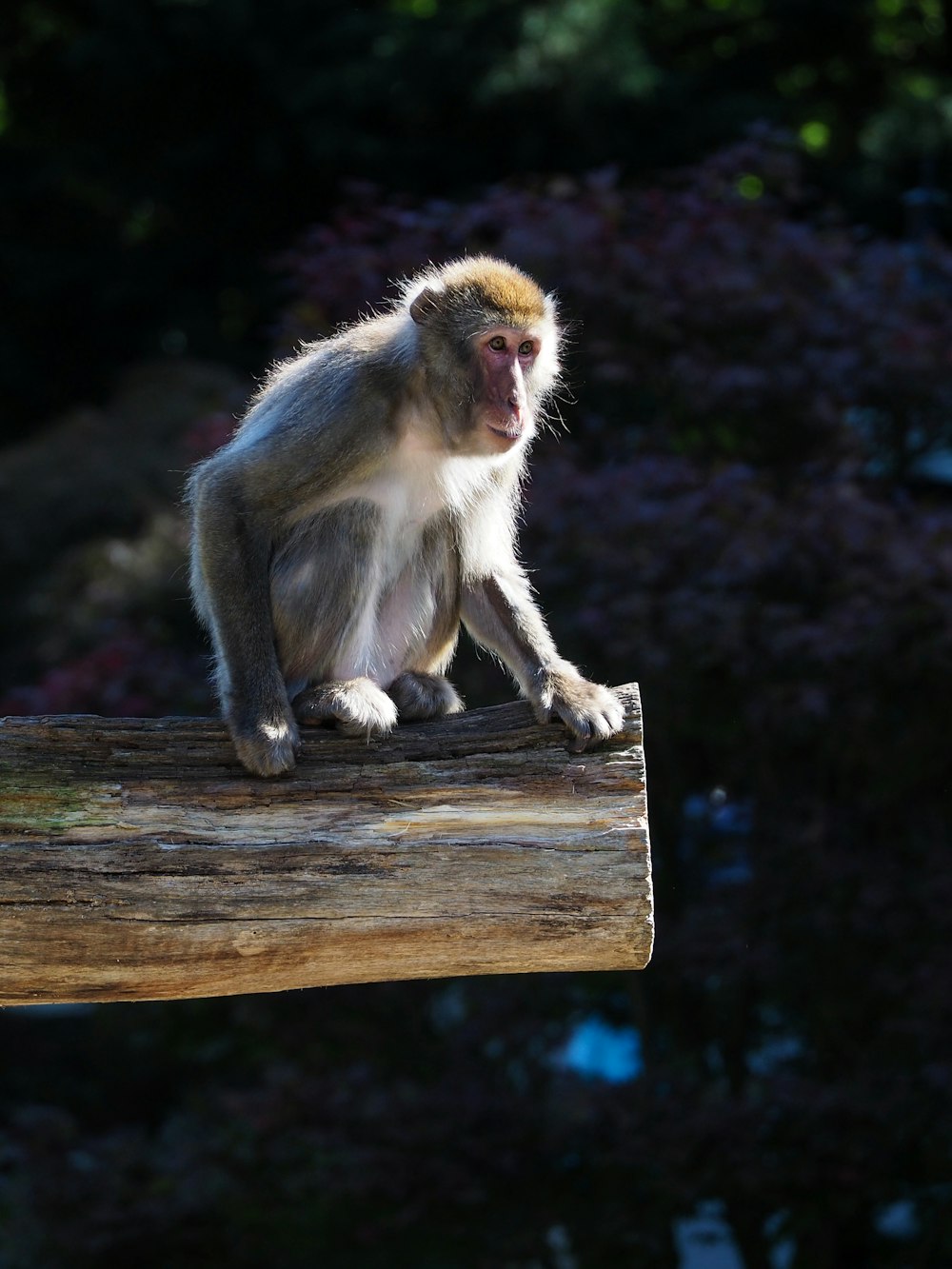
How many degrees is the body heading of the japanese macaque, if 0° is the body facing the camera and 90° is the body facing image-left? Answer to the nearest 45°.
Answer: approximately 315°
